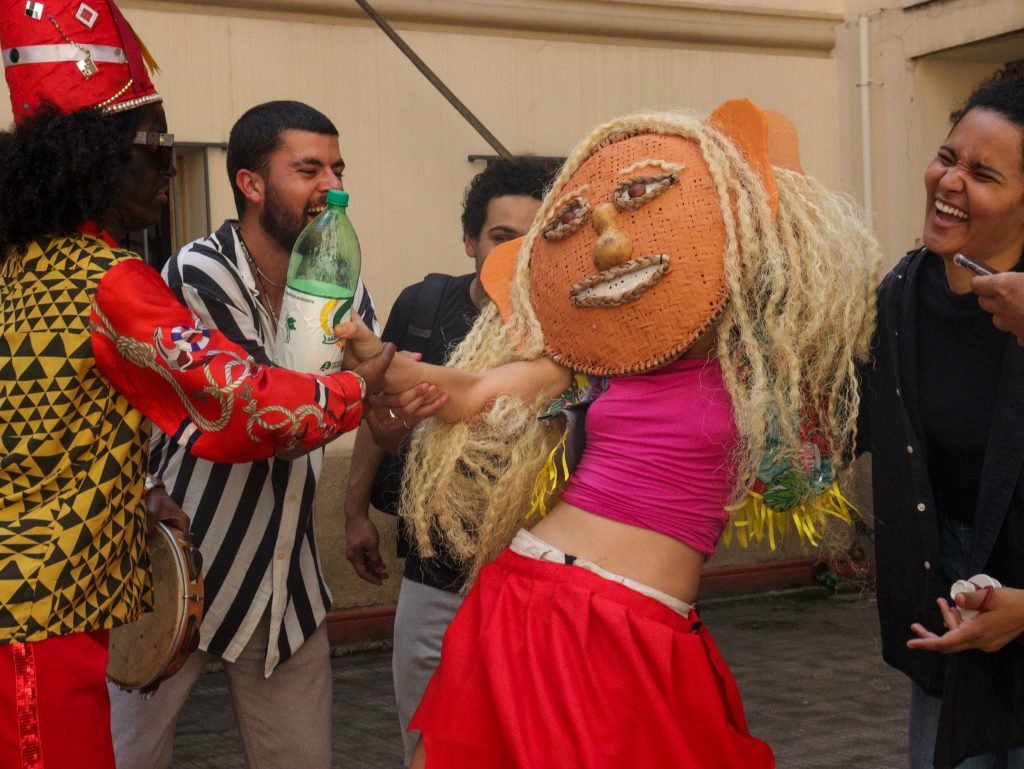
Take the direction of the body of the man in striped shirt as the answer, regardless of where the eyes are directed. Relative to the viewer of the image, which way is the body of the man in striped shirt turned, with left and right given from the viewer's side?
facing the viewer and to the right of the viewer

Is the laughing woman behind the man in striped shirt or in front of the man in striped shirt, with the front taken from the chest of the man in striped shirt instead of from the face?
in front

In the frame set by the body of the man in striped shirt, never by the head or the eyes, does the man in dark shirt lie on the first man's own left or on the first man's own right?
on the first man's own left

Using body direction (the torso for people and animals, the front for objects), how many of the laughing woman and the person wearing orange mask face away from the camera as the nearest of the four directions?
0

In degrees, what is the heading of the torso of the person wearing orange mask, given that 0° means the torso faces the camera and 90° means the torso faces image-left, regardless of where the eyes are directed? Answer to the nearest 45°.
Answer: approximately 45°

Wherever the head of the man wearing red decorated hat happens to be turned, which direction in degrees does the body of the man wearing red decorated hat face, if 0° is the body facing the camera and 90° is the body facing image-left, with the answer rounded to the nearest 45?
approximately 225°

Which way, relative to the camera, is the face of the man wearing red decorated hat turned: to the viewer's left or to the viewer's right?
to the viewer's right

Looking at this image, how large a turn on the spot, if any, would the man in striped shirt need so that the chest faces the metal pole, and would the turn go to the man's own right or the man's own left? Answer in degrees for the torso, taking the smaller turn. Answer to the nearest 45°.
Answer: approximately 135° to the man's own left

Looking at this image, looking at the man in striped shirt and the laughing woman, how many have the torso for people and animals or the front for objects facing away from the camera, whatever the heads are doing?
0

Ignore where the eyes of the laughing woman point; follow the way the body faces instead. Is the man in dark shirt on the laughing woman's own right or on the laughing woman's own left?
on the laughing woman's own right

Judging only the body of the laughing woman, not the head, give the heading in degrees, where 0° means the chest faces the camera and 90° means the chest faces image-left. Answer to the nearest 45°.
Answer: approximately 45°
